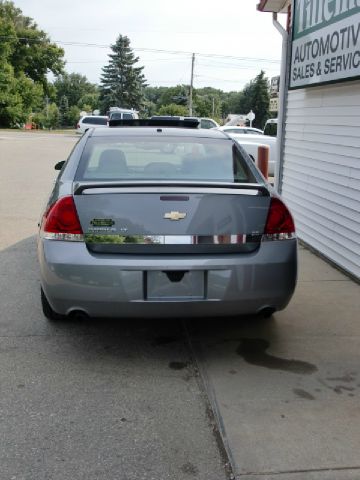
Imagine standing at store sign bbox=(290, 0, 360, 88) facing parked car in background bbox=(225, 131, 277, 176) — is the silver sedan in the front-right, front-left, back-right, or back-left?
back-left

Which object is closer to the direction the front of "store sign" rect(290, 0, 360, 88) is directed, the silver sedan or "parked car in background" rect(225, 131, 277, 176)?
the silver sedan

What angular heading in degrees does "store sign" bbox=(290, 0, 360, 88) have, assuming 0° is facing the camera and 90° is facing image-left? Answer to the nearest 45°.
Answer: approximately 45°

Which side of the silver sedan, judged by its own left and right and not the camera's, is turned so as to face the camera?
back

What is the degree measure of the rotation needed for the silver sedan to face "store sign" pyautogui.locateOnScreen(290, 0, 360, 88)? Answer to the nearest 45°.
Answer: approximately 45° to its right

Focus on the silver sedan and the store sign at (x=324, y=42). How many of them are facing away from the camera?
1

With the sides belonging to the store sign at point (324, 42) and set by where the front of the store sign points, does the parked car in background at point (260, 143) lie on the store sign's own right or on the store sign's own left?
on the store sign's own right

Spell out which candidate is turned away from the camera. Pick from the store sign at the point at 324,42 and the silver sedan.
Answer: the silver sedan

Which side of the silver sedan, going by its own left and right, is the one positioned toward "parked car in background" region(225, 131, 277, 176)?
front
